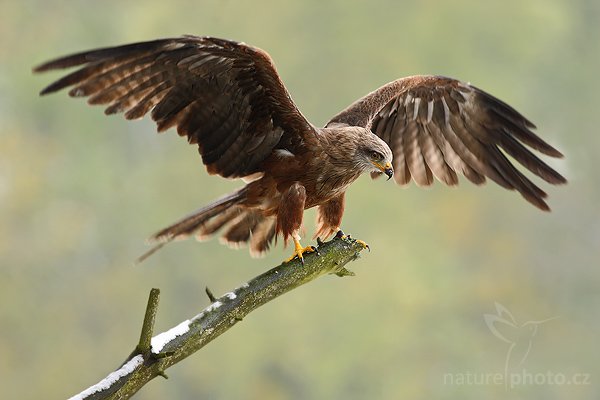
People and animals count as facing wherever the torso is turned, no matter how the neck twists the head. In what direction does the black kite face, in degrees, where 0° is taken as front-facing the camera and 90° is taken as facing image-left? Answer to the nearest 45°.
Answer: approximately 315°
